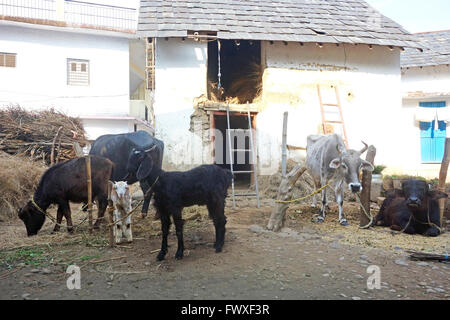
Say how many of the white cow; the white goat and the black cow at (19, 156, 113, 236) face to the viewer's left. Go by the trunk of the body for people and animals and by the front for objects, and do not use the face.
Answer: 1

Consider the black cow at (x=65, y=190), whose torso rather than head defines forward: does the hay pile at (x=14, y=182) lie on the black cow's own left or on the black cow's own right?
on the black cow's own right

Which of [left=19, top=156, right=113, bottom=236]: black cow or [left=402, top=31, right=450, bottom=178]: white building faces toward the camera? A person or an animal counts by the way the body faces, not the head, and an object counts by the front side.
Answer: the white building

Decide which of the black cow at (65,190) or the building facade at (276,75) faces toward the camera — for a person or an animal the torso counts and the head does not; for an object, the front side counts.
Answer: the building facade

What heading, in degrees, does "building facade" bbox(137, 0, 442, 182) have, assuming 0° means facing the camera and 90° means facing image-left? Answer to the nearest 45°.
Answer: approximately 0°

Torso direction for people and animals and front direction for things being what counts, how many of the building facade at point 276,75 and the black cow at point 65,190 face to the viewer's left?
1

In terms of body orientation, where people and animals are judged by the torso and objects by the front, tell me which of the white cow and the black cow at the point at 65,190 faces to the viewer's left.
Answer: the black cow

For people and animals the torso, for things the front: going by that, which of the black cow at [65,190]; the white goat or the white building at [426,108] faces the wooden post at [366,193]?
the white building

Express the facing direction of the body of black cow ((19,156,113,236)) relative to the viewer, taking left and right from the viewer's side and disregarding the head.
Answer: facing to the left of the viewer

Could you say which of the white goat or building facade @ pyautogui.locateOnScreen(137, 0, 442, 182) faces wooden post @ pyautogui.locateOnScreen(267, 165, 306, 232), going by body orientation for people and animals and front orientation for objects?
the building facade

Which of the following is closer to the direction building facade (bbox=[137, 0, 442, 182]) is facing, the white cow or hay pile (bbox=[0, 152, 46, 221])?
the white cow

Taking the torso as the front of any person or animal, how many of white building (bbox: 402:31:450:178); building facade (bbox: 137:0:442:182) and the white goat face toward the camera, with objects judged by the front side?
3

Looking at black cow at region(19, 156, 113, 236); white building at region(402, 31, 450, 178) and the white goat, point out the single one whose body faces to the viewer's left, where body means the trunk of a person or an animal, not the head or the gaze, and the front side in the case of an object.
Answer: the black cow
